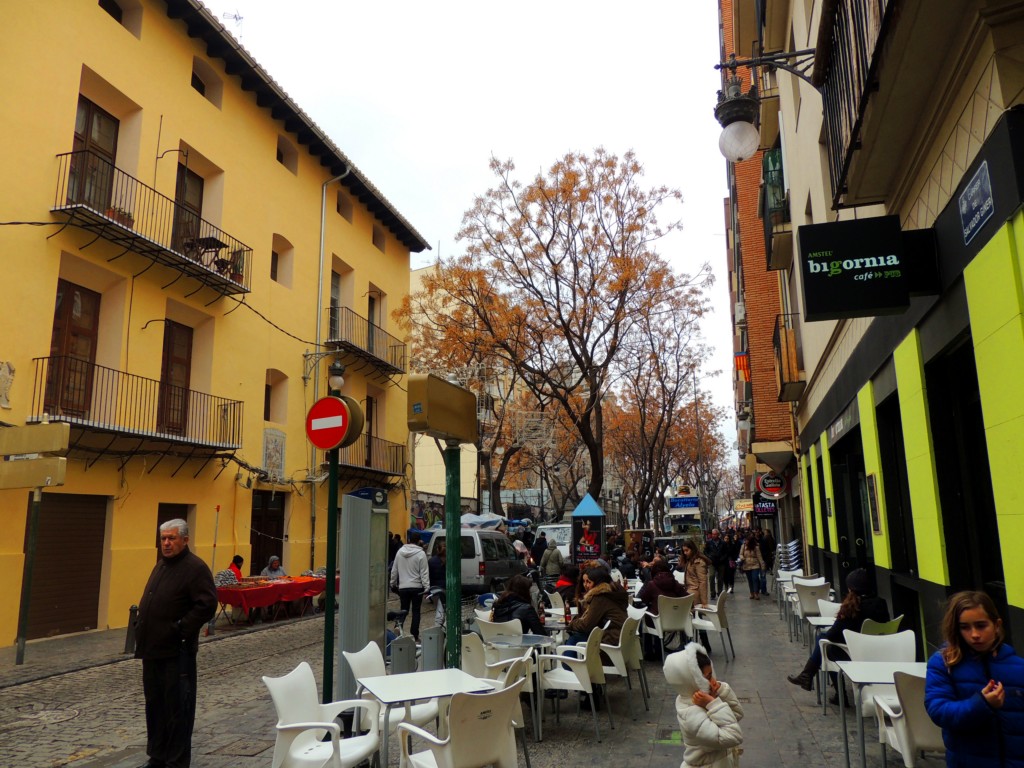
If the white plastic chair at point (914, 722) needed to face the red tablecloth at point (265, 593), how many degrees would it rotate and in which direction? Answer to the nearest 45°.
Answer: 0° — it already faces it

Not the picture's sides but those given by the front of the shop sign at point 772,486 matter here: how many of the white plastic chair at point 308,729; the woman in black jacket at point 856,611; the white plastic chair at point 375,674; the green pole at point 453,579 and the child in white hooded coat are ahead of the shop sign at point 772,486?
5

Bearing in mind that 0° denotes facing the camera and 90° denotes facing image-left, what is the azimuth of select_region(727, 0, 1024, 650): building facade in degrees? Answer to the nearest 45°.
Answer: approximately 90°

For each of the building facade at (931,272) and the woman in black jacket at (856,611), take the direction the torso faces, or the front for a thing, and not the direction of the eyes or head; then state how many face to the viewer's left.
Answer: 2

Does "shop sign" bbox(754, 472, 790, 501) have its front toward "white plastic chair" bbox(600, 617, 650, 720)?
yes

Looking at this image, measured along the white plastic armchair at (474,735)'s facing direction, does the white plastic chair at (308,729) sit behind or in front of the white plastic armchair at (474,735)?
in front

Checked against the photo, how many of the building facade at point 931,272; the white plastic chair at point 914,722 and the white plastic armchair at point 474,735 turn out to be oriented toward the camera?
0

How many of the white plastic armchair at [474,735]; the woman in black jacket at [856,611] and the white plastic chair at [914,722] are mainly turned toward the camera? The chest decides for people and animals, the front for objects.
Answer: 0

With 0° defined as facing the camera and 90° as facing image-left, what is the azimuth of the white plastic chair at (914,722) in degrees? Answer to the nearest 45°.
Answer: approximately 135°

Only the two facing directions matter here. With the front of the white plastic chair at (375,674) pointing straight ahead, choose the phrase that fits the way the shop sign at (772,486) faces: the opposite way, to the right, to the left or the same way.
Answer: to the right

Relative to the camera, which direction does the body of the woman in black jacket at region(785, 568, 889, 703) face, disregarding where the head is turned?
to the viewer's left

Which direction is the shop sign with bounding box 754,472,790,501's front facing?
toward the camera

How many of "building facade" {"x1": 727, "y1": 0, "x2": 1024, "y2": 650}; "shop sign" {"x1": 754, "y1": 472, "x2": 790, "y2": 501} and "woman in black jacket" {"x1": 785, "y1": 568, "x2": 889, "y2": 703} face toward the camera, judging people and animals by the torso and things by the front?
1

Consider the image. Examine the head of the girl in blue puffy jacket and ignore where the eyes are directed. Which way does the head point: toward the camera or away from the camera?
toward the camera

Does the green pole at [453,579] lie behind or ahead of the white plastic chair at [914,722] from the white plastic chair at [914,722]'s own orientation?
ahead

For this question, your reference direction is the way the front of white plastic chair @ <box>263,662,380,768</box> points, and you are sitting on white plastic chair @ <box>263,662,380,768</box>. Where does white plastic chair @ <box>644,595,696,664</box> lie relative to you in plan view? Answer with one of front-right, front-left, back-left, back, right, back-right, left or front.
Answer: left

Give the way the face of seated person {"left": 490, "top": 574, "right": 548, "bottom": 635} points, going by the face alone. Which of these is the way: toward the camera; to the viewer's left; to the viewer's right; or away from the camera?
away from the camera

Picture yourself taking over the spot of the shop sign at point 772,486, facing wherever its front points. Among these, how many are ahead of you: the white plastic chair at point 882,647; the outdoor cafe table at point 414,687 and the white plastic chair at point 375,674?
3

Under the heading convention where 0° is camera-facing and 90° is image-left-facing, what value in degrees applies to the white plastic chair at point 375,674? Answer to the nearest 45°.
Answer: approximately 315°
